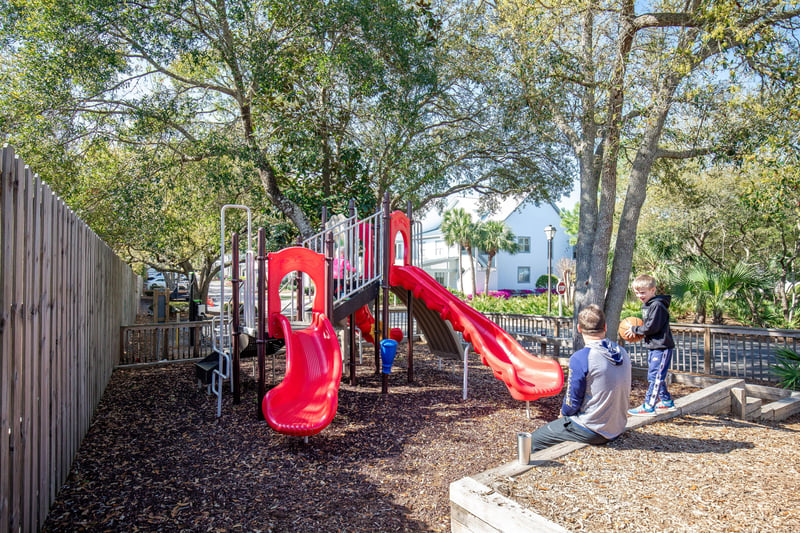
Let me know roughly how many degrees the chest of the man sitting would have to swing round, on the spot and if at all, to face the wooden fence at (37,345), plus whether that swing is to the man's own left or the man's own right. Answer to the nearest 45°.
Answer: approximately 90° to the man's own left

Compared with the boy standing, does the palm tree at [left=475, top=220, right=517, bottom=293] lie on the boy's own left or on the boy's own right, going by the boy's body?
on the boy's own right

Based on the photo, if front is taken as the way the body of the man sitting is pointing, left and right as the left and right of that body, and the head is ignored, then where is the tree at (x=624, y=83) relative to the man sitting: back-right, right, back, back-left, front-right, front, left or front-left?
front-right

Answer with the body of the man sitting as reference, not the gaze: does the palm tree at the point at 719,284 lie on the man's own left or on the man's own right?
on the man's own right

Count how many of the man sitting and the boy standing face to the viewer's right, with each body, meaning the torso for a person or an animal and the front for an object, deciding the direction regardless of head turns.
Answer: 0

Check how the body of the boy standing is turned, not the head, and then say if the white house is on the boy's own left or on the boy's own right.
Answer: on the boy's own right

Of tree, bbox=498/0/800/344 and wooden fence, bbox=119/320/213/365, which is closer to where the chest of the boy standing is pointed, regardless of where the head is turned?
the wooden fence

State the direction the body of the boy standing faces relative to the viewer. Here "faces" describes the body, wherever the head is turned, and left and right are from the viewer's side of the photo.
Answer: facing to the left of the viewer

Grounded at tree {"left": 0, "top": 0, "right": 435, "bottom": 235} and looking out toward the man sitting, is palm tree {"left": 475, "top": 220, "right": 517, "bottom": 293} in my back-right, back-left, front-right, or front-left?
back-left

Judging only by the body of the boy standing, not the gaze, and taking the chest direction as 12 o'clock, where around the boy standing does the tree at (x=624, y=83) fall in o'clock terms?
The tree is roughly at 3 o'clock from the boy standing.

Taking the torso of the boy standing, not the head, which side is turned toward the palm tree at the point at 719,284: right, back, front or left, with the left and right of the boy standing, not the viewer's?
right

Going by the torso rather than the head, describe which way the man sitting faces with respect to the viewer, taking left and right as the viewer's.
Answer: facing away from the viewer and to the left of the viewer
